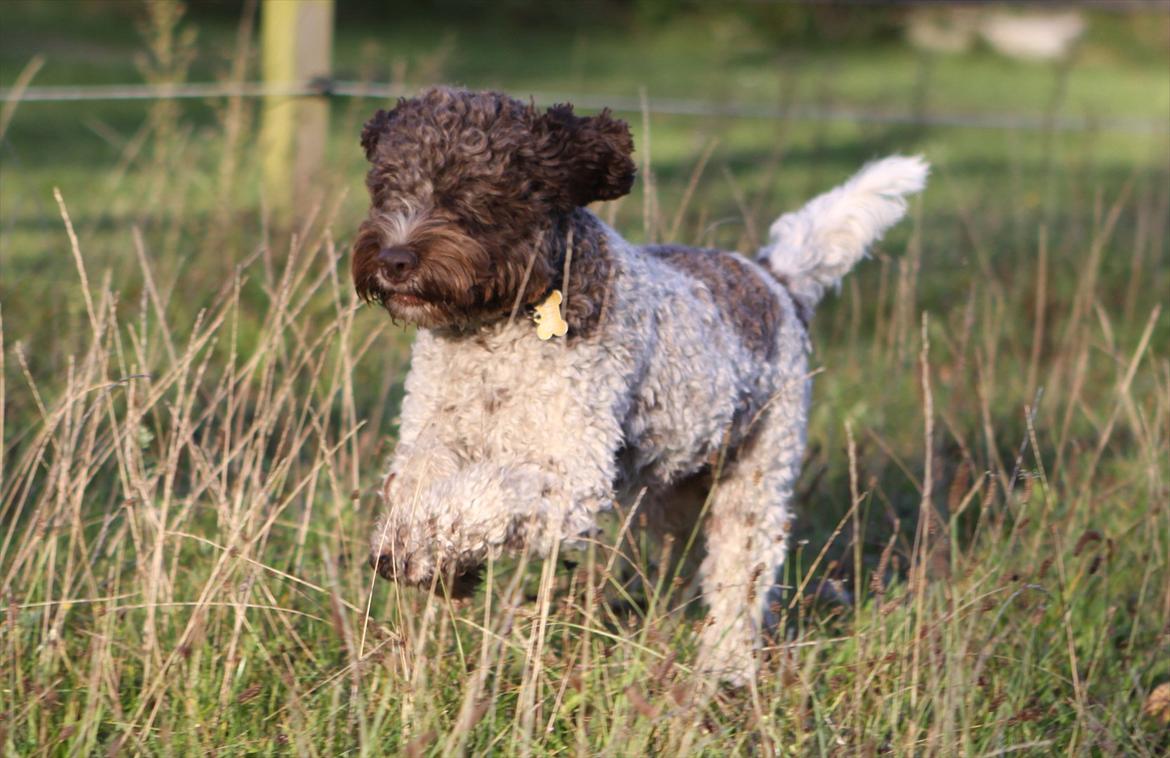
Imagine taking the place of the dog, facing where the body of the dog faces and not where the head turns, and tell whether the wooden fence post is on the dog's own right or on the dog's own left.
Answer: on the dog's own right

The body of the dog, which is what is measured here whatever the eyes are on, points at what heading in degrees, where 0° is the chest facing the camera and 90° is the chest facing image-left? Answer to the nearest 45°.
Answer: approximately 45°
